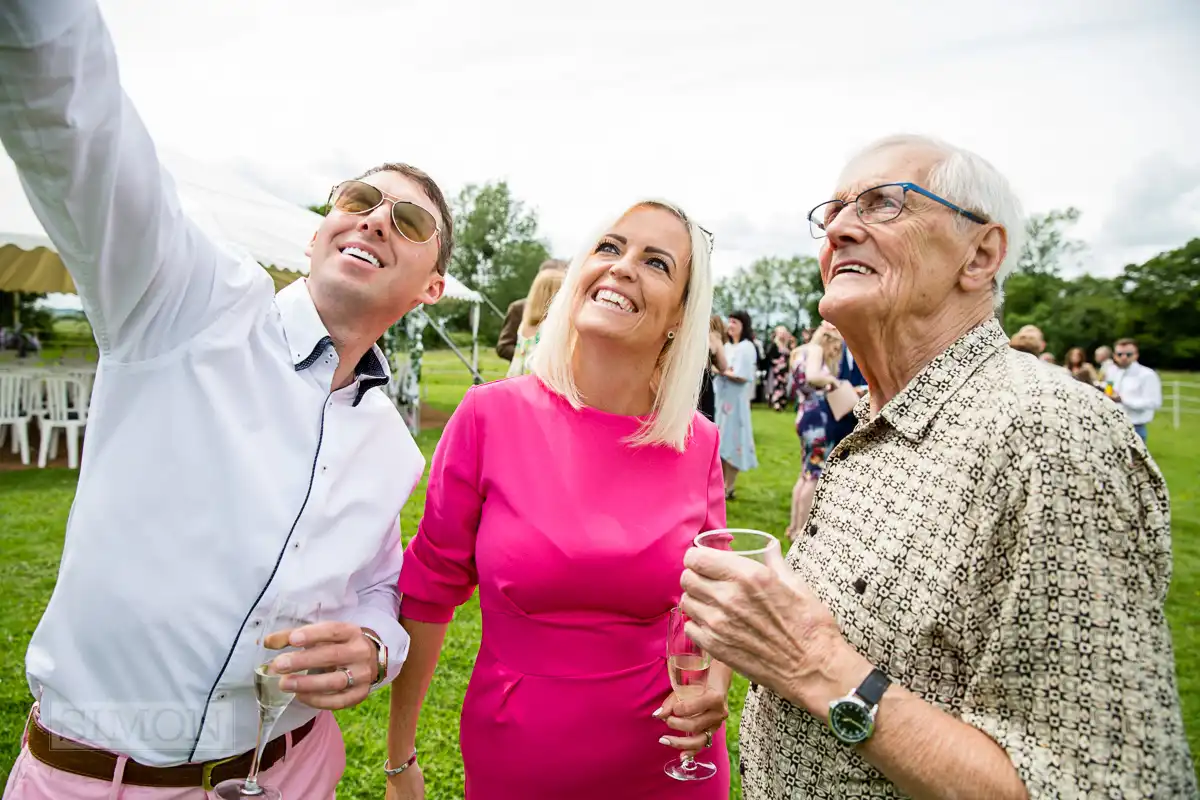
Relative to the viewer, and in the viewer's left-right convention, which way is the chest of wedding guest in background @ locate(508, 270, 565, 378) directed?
facing away from the viewer

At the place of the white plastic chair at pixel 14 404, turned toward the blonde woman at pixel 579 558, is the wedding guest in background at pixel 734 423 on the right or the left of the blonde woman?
left

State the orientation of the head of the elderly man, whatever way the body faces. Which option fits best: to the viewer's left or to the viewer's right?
to the viewer's left

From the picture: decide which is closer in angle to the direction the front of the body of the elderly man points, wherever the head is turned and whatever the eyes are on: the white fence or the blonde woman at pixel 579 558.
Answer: the blonde woman

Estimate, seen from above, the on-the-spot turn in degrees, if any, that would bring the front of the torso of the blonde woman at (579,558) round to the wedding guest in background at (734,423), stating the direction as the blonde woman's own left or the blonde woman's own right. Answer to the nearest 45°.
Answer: approximately 180°

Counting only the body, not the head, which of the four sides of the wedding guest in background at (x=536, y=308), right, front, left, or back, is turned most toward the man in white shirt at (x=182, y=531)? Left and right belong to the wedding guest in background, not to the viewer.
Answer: back

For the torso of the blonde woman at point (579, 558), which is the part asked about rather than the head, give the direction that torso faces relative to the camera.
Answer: toward the camera

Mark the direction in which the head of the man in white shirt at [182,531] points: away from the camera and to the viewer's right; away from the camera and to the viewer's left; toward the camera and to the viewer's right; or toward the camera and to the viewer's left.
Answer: toward the camera and to the viewer's left

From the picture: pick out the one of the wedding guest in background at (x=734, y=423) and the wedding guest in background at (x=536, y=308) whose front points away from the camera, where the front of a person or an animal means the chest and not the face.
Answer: the wedding guest in background at (x=536, y=308)

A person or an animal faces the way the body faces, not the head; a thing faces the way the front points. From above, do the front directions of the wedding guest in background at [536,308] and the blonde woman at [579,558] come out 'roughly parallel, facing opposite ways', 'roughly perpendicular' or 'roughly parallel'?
roughly parallel, facing opposite ways

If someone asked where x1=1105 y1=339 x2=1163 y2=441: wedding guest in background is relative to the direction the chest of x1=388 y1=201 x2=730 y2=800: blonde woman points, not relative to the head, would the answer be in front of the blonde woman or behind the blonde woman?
behind
